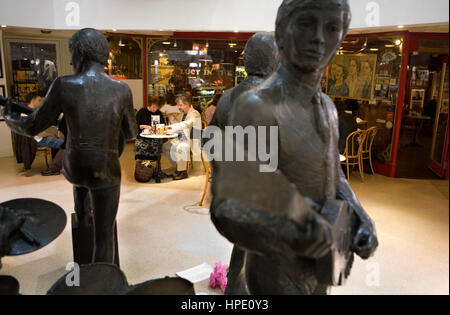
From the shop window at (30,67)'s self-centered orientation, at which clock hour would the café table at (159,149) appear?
The café table is roughly at 11 o'clock from the shop window.

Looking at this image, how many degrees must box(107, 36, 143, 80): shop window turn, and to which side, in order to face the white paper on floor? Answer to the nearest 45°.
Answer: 0° — it already faces it

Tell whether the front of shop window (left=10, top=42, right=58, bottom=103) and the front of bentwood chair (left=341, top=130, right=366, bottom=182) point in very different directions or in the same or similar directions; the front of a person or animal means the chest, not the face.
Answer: very different directions

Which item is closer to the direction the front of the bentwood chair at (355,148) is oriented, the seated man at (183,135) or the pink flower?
the seated man

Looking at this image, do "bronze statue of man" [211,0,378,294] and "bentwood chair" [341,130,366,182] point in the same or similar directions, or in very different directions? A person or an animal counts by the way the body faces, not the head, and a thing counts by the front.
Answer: very different directions

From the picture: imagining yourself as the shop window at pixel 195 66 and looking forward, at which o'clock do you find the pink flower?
The pink flower is roughly at 12 o'clock from the shop window.

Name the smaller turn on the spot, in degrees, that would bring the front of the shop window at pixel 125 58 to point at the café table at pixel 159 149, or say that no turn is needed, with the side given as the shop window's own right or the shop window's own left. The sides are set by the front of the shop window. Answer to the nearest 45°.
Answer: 0° — it already faces it

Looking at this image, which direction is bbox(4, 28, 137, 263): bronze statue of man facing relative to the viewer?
away from the camera

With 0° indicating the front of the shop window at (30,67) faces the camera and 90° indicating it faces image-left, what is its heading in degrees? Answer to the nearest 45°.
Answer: approximately 0°
